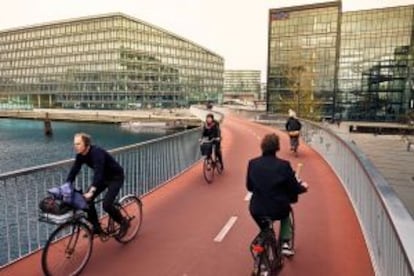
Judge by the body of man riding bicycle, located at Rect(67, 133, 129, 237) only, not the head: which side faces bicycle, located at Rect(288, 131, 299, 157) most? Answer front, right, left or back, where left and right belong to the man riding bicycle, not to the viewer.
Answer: back

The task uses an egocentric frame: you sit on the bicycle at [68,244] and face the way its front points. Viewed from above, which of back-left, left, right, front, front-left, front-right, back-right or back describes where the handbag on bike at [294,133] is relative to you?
back

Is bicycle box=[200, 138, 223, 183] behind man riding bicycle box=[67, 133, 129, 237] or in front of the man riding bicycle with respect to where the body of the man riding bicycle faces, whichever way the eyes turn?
behind

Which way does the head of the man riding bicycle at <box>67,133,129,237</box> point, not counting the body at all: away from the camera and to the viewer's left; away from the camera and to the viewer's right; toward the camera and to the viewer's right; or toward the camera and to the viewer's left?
toward the camera and to the viewer's left

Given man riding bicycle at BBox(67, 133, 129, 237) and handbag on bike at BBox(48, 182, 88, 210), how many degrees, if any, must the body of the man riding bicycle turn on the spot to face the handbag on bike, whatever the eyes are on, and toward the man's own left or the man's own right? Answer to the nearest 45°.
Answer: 0° — they already face it

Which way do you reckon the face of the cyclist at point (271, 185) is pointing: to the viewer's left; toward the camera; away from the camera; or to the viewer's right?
away from the camera

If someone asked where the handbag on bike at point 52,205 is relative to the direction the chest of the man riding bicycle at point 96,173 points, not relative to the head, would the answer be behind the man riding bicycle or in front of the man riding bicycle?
in front

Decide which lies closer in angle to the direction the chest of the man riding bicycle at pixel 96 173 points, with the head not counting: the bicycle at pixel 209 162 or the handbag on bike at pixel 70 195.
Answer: the handbag on bike

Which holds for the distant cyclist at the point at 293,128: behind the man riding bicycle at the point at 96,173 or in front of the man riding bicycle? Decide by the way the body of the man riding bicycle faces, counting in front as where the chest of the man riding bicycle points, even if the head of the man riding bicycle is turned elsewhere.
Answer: behind

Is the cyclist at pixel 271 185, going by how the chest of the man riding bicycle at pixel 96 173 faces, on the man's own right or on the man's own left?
on the man's own left

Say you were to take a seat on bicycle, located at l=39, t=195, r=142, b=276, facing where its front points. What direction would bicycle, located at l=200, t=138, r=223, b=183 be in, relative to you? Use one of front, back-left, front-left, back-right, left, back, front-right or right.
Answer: back

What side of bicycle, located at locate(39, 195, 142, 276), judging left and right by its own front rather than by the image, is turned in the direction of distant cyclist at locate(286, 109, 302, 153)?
back
